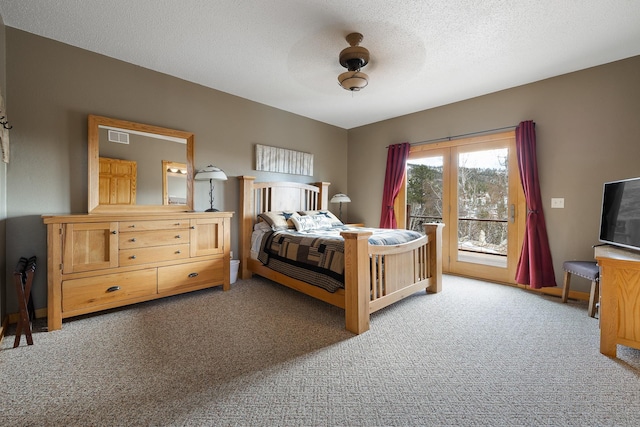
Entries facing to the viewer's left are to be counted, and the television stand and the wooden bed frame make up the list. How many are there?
1

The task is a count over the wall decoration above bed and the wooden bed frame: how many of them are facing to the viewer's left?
0

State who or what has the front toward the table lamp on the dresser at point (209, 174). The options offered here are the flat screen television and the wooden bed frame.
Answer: the flat screen television

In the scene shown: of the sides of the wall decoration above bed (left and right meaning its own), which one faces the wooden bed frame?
front

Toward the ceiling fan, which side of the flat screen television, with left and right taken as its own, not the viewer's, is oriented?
front

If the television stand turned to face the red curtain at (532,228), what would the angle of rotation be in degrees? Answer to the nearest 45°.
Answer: approximately 45° to its right

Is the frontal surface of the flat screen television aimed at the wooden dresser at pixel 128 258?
yes

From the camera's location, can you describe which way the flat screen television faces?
facing the viewer and to the left of the viewer

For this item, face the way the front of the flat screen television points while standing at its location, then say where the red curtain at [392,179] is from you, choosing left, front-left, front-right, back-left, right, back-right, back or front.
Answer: front-right

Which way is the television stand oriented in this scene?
to the viewer's left

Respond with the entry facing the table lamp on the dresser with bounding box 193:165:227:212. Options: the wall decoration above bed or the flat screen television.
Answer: the flat screen television

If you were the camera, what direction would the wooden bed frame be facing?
facing the viewer and to the right of the viewer
